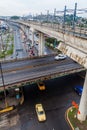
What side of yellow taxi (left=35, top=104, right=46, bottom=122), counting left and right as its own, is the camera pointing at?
front

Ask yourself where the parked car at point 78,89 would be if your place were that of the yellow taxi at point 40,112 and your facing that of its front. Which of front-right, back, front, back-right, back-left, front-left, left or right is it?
back-left
